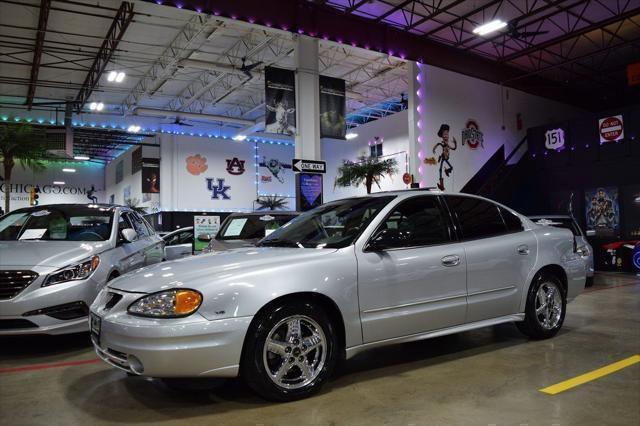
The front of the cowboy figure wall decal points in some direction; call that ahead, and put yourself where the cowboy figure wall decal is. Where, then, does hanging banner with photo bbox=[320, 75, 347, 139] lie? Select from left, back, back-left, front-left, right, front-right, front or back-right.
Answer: front-right

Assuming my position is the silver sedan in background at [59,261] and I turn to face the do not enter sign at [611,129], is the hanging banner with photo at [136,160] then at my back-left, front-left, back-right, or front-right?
front-left

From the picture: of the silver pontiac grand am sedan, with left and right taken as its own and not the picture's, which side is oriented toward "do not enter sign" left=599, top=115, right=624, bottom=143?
back

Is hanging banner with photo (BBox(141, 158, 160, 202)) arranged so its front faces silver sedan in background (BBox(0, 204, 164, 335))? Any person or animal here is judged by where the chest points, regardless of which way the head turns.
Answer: yes

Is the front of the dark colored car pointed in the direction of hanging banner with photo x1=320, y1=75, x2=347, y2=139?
no

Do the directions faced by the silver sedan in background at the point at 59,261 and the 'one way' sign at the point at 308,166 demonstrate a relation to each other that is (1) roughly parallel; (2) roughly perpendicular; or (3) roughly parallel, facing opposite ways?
roughly parallel

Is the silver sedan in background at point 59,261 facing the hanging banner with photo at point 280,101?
no

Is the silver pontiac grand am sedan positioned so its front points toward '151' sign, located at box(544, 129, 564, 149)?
no

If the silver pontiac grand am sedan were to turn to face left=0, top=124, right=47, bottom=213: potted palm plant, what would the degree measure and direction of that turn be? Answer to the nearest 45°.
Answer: approximately 90° to its right

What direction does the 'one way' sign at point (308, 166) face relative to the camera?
toward the camera

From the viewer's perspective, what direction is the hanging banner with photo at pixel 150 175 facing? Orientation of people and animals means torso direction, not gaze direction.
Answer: toward the camera

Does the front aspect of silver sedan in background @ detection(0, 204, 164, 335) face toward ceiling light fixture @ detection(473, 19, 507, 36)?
no

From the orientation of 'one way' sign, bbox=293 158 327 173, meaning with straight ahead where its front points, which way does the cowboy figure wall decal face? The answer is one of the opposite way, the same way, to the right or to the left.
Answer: the same way

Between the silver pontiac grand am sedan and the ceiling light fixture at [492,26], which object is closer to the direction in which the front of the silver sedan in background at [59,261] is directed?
the silver pontiac grand am sedan

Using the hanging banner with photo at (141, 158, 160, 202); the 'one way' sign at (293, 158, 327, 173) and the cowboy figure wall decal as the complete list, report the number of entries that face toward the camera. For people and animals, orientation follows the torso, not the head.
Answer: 3

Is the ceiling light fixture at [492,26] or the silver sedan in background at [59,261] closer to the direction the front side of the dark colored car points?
the silver sedan in background
